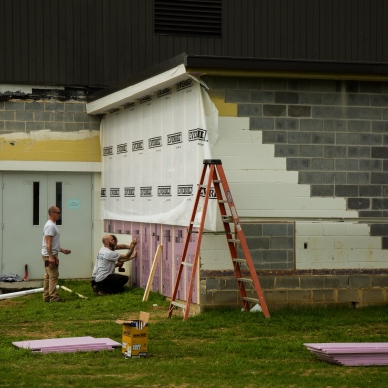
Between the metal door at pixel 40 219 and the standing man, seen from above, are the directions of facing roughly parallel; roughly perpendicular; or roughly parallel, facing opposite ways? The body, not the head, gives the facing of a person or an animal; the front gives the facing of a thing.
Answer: roughly perpendicular

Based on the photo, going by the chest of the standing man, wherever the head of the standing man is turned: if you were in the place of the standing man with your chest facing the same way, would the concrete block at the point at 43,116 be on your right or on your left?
on your left

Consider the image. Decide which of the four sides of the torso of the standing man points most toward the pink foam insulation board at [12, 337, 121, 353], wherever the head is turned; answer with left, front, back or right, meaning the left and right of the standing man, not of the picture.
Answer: right

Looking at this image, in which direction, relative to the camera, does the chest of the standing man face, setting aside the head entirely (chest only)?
to the viewer's right

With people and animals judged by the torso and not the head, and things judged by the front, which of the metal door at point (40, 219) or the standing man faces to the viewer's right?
the standing man

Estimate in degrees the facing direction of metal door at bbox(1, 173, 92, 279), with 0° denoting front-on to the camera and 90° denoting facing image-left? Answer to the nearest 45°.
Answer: approximately 0°

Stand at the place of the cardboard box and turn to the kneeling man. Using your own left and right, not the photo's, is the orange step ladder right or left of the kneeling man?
right

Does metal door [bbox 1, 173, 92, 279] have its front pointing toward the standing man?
yes

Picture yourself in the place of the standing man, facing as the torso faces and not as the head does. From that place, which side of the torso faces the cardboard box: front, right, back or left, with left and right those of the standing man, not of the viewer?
right

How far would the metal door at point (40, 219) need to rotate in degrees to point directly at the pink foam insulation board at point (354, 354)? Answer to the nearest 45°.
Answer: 0° — it already faces it

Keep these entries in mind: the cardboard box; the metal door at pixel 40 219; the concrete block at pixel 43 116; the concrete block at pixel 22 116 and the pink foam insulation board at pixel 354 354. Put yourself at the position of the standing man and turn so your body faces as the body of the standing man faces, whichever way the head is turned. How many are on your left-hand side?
3

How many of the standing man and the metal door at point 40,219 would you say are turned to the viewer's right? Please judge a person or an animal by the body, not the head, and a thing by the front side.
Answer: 1

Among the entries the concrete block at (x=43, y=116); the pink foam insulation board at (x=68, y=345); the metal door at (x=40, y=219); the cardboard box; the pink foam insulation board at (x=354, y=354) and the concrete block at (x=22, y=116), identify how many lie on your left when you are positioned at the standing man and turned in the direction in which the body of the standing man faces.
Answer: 3
